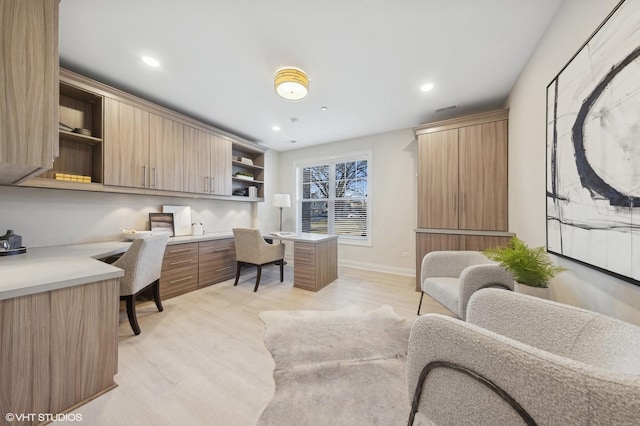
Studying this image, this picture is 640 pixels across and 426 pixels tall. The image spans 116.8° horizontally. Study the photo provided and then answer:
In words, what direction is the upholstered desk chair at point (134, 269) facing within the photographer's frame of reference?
facing away from the viewer and to the left of the viewer

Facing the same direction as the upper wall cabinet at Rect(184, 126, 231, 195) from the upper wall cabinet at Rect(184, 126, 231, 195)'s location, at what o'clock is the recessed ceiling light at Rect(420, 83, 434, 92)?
The recessed ceiling light is roughly at 12 o'clock from the upper wall cabinet.

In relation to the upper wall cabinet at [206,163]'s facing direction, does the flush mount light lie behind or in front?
in front

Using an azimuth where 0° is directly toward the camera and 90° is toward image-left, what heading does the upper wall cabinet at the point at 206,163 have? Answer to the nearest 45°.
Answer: approximately 315°

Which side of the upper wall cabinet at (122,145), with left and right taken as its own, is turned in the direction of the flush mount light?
front

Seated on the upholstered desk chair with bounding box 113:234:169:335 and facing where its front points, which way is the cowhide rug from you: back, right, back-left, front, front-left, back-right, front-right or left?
back

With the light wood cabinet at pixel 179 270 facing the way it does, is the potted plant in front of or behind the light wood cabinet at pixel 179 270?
in front

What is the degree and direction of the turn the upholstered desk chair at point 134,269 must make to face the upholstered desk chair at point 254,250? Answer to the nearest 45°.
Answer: approximately 135° to its right

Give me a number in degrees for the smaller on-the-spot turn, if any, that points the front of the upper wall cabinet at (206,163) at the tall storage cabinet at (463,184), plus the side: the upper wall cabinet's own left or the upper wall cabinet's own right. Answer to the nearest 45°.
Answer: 0° — it already faces it

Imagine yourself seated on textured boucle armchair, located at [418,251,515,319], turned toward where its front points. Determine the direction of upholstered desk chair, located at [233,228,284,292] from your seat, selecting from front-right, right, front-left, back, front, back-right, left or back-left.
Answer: front-right

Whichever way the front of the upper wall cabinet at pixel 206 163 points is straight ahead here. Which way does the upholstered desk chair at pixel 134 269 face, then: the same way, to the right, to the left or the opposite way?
the opposite way

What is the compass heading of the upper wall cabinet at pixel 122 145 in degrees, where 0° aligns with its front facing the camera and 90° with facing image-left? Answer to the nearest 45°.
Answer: approximately 315°

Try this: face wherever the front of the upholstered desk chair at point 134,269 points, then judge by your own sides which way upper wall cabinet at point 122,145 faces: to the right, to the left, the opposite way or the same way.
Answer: the opposite way

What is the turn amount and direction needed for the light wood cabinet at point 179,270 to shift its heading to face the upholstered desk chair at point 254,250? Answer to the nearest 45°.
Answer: approximately 45° to its left

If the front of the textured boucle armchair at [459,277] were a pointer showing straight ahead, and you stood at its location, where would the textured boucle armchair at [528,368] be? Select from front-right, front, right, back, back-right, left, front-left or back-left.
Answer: front-left

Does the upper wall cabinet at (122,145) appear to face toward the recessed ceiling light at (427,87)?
yes

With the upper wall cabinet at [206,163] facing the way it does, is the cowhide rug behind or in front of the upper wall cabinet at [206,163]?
in front

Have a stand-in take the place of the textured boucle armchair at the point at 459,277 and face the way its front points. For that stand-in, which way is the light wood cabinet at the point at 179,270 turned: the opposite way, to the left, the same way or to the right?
the opposite way
